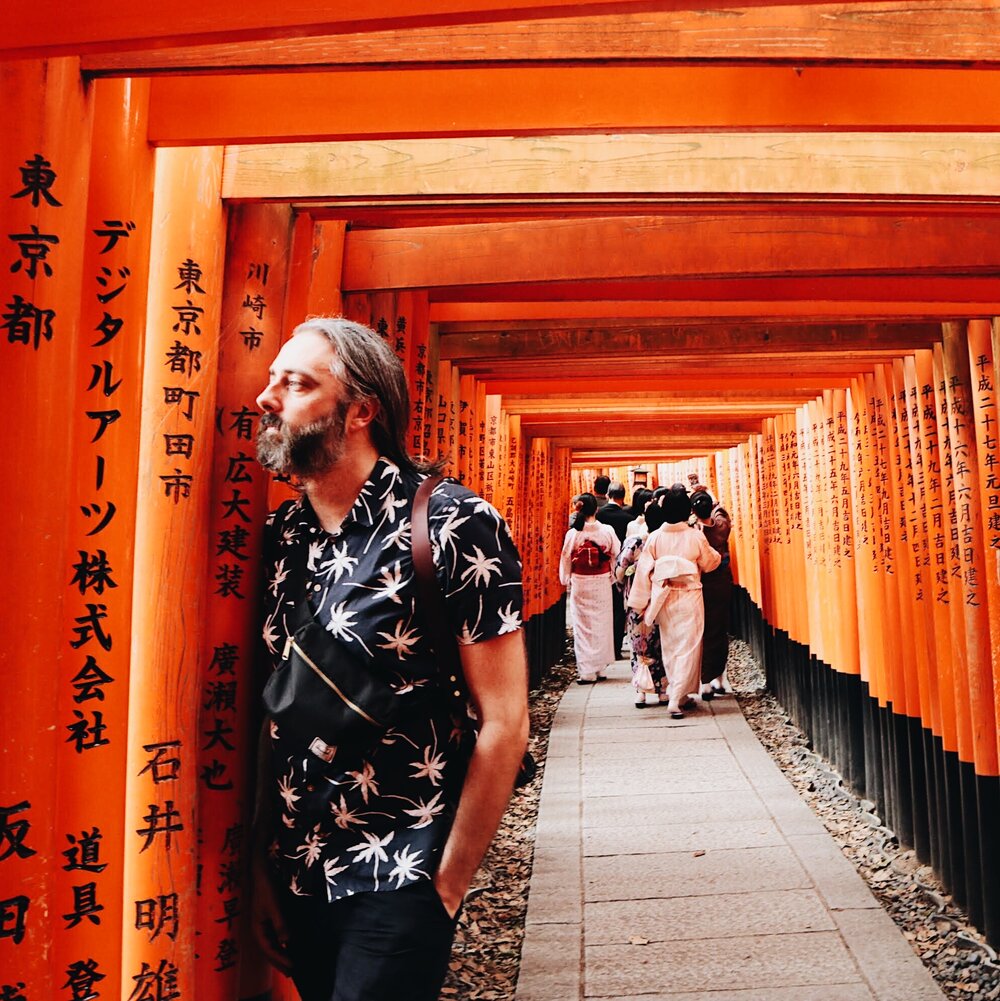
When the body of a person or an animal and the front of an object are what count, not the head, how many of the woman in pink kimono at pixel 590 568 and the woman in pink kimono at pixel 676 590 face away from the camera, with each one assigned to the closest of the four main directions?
2

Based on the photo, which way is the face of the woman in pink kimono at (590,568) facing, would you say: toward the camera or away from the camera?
away from the camera

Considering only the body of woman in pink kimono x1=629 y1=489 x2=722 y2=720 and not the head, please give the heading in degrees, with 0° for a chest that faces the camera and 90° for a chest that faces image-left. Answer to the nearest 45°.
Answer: approximately 180°

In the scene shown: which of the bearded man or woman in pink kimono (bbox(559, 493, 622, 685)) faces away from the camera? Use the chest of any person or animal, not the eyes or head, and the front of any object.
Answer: the woman in pink kimono

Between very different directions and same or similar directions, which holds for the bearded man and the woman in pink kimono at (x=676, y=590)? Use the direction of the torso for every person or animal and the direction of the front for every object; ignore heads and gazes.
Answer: very different directions

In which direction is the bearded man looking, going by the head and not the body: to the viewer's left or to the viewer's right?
to the viewer's left

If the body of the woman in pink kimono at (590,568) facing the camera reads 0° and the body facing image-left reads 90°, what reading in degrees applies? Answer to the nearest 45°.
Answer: approximately 180°

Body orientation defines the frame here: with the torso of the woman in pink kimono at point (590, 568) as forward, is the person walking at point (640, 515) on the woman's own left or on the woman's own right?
on the woman's own right

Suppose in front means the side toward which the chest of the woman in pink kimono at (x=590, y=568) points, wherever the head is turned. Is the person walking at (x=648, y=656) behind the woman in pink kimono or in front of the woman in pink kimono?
behind

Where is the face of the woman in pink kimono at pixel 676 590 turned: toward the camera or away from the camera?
away from the camera

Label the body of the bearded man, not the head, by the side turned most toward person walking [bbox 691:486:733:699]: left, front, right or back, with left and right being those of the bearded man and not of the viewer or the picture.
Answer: back

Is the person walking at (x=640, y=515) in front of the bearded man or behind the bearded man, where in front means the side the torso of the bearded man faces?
behind

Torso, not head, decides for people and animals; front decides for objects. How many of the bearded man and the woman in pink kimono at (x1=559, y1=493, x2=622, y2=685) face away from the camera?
1

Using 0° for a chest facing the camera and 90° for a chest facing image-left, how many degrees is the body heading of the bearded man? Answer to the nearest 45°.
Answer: approximately 45°
